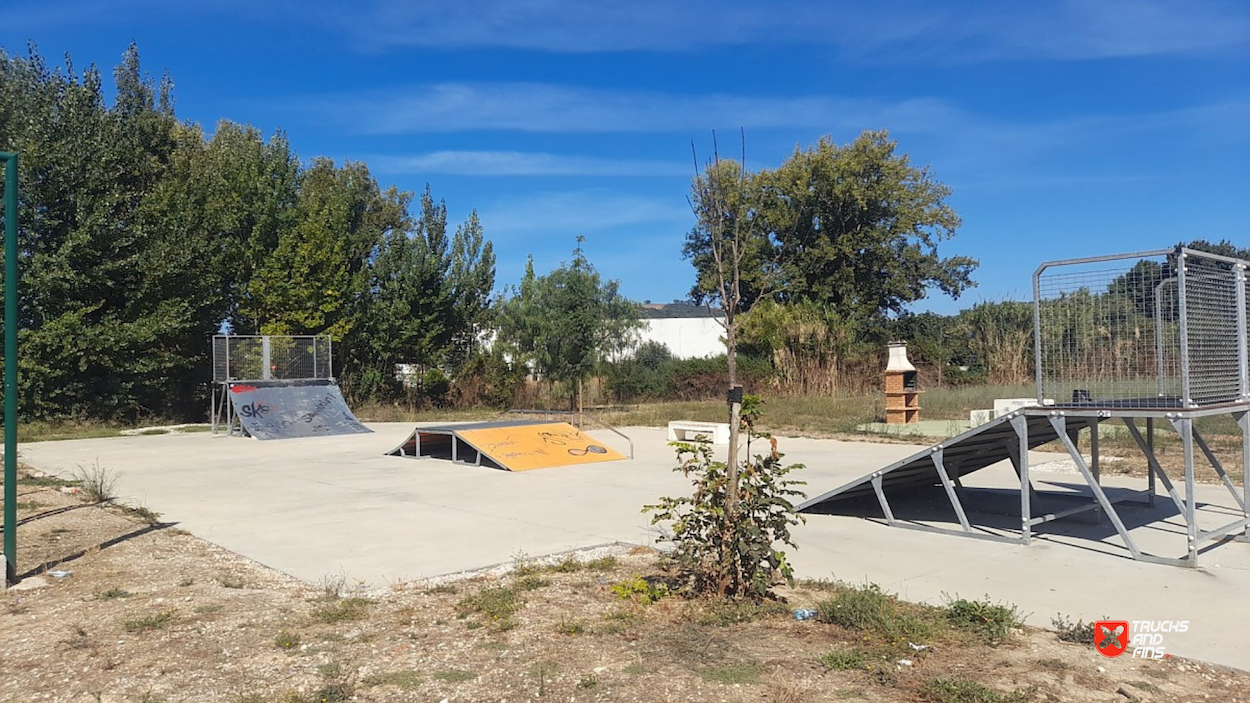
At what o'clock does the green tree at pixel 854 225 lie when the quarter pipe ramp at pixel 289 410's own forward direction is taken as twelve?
The green tree is roughly at 10 o'clock from the quarter pipe ramp.

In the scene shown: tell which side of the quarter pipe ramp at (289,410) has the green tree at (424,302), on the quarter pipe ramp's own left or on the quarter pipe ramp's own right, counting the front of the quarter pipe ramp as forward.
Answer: on the quarter pipe ramp's own left

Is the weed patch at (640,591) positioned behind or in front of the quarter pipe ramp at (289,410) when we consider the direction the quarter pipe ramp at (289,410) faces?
in front

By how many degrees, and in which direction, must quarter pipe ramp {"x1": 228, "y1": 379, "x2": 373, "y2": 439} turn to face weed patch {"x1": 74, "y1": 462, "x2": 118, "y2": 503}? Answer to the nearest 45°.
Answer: approximately 45° to its right

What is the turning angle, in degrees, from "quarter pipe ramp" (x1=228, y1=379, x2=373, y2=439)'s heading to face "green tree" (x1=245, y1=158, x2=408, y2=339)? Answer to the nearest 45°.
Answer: approximately 135° to its left

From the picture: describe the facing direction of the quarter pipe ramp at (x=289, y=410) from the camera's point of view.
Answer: facing the viewer and to the right of the viewer

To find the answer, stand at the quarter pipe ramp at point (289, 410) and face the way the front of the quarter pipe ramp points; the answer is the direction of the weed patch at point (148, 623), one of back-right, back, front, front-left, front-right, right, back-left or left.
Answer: front-right

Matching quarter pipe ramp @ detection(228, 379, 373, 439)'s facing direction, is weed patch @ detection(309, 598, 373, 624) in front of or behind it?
in front

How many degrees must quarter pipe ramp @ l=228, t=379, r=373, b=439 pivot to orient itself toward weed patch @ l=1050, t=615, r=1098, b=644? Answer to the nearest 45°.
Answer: approximately 45° to its right

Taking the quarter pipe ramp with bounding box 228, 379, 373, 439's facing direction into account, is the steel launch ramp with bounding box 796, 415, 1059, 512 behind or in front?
in front

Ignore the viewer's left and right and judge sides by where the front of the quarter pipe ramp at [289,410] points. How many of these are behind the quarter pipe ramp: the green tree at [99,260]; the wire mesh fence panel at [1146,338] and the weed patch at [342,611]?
1

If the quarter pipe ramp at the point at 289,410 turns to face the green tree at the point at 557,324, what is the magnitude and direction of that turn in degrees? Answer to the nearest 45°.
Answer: approximately 90° to its left
